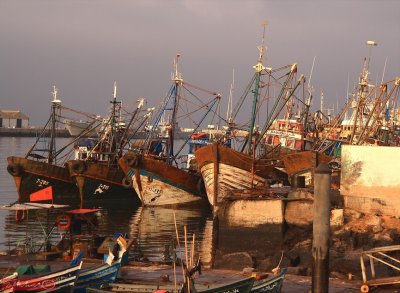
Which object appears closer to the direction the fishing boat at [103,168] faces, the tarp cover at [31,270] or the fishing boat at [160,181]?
the tarp cover

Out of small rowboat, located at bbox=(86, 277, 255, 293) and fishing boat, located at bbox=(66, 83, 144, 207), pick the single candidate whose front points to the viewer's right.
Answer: the small rowboat

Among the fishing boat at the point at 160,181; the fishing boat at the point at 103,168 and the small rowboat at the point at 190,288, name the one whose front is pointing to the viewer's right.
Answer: the small rowboat

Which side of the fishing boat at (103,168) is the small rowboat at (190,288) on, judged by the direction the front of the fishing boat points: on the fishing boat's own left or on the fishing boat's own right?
on the fishing boat's own left

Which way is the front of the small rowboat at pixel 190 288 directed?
to the viewer's right
